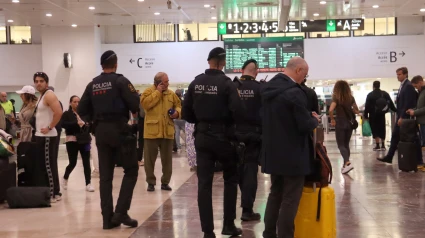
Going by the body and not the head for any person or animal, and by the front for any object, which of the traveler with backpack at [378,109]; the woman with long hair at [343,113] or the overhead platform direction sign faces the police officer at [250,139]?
the overhead platform direction sign

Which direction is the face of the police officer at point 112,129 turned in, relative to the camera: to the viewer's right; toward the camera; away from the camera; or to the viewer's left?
away from the camera

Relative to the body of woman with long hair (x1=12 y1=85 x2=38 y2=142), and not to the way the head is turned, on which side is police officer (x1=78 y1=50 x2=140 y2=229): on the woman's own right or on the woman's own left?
on the woman's own left

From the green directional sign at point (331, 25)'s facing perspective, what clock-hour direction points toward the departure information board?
The departure information board is roughly at 4 o'clock from the green directional sign.

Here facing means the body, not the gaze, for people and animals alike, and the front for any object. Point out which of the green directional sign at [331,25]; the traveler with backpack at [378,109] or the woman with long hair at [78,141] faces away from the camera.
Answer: the traveler with backpack

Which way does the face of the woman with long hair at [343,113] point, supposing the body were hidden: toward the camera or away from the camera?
away from the camera

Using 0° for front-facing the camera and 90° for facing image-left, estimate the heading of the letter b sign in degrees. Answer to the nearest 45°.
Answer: approximately 0°
